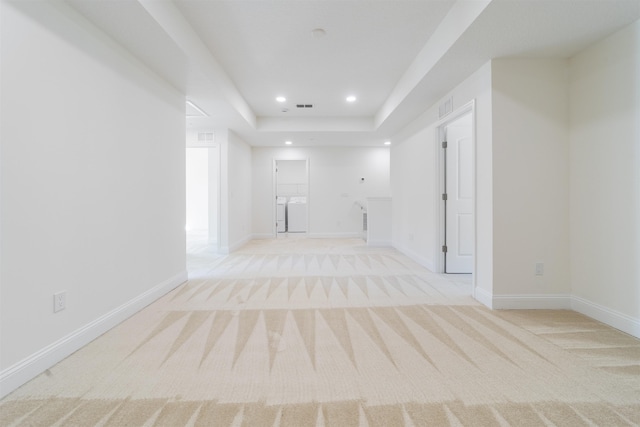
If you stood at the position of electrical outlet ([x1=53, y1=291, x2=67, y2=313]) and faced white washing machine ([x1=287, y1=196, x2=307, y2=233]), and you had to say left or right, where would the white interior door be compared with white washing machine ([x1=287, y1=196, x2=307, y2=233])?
right

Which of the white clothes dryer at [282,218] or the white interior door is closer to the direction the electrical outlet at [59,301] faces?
the white interior door

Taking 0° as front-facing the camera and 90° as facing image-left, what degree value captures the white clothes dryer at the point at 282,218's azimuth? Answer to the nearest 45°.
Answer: approximately 0°

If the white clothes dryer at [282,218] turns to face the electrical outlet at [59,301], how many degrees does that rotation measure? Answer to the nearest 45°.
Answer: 0° — it already faces it

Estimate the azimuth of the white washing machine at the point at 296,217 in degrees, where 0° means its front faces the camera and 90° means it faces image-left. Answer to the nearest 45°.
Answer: approximately 0°

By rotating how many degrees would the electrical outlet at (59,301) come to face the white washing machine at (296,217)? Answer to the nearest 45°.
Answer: approximately 90° to its left

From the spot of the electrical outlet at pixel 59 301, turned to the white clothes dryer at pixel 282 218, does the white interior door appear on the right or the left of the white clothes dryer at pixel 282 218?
right

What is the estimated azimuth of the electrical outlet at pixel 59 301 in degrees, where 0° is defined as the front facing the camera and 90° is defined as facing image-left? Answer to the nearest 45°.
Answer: approximately 315°

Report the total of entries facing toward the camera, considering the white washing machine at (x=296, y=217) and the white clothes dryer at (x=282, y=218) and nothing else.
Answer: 2

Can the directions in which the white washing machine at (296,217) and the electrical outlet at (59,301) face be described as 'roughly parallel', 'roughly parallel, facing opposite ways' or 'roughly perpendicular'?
roughly perpendicular
